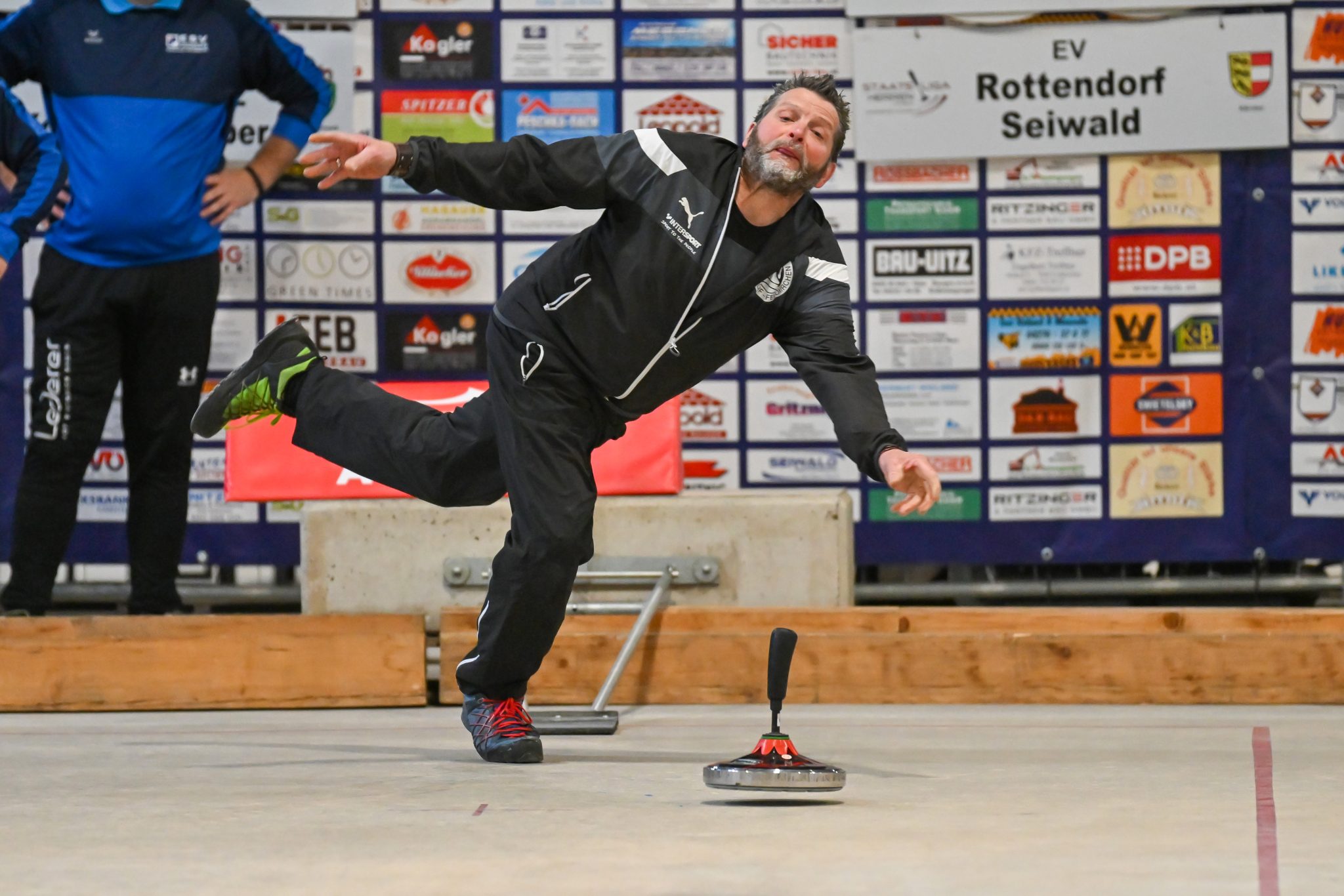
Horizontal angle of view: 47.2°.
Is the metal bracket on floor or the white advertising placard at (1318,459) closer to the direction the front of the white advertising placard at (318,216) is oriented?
the metal bracket on floor

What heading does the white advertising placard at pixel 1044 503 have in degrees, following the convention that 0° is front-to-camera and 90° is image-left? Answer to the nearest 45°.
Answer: approximately 0°

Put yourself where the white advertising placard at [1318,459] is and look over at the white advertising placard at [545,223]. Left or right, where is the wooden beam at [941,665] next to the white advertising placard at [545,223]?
left

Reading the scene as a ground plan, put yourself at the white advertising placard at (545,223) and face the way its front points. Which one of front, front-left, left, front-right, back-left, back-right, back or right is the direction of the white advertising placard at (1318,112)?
left

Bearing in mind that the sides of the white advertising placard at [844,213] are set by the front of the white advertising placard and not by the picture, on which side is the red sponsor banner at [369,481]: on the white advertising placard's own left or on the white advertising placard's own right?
on the white advertising placard's own right

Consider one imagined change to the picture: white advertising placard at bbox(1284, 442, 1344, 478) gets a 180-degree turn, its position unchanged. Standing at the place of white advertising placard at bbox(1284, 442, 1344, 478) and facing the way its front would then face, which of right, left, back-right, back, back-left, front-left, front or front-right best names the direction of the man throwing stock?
back-left

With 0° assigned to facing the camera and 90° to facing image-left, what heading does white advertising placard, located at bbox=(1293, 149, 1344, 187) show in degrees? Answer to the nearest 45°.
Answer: approximately 0°

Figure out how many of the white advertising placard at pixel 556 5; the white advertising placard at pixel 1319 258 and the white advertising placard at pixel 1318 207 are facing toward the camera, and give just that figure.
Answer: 3
